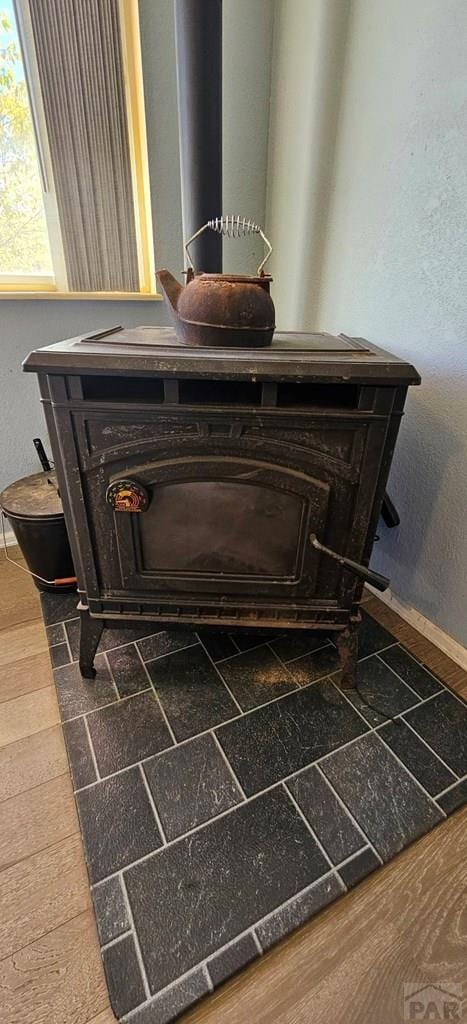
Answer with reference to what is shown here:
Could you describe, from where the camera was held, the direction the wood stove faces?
facing the viewer

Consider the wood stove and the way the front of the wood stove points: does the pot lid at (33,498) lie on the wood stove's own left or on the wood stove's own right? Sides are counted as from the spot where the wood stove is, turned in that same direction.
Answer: on the wood stove's own right

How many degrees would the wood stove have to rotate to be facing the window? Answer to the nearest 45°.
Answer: approximately 135° to its right

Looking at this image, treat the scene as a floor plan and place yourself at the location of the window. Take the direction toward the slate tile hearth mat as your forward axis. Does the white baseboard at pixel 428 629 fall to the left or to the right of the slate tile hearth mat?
left

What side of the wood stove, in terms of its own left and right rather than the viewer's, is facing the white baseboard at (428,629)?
left
